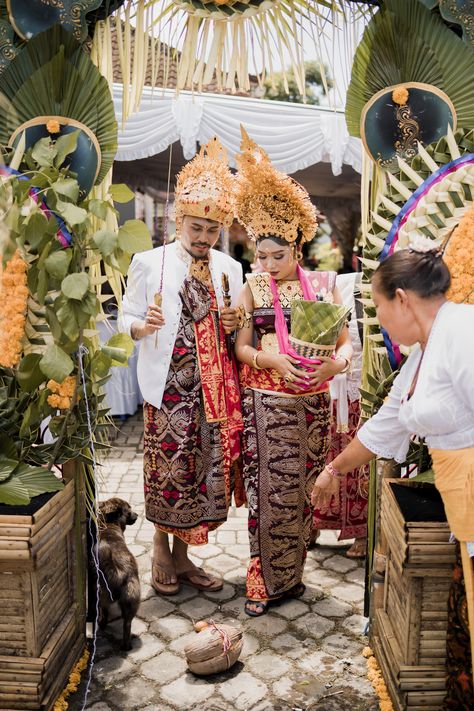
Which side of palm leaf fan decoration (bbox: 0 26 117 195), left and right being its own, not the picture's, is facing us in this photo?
front

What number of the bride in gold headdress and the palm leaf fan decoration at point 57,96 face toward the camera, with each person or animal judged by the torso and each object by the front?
2

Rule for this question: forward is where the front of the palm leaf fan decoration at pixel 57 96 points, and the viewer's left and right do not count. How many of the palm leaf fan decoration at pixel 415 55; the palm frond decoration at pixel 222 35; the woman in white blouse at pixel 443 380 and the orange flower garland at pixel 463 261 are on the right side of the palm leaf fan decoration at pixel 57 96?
0

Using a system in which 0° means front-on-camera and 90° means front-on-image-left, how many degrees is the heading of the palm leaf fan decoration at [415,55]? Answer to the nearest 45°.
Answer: approximately 0°

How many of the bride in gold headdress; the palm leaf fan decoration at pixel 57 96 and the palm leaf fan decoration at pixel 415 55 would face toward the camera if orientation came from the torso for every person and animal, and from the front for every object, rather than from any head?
3

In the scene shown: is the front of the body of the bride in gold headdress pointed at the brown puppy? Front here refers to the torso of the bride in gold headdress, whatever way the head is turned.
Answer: no

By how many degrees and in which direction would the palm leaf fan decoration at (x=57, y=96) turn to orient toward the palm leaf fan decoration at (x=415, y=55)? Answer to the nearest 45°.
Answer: approximately 90° to its left

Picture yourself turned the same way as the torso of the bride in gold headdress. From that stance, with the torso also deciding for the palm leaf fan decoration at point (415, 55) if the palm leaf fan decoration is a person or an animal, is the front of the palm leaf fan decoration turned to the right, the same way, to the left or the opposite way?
the same way

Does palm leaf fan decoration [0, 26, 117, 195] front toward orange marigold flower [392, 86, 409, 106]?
no

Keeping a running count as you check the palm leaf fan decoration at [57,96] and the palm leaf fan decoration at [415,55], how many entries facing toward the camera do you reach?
2

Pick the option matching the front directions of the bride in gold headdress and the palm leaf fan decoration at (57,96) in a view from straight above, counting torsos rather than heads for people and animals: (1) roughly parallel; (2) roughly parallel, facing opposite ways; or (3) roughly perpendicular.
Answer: roughly parallel

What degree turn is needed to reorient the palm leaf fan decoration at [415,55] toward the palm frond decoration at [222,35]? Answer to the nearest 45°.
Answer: approximately 90° to its right
